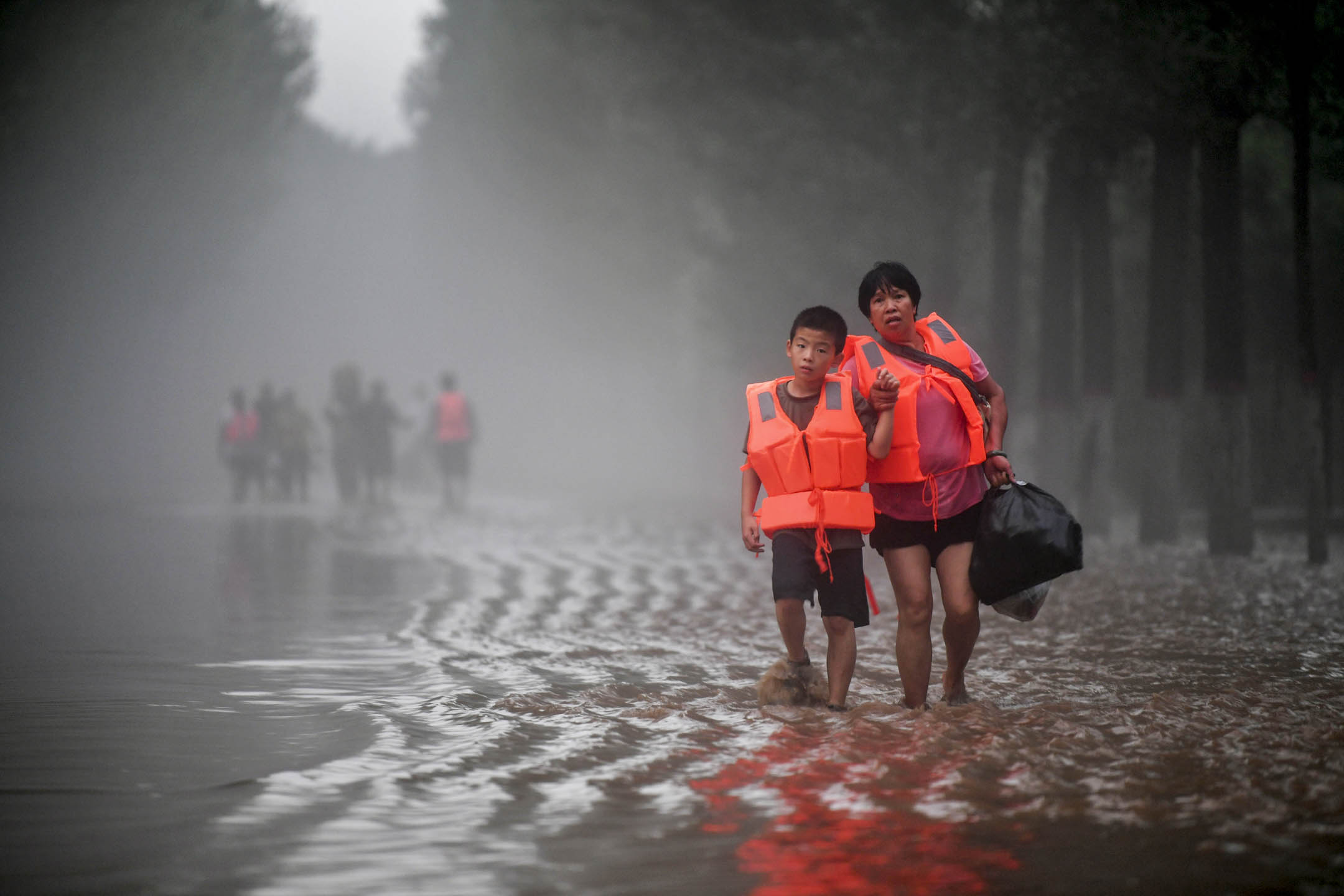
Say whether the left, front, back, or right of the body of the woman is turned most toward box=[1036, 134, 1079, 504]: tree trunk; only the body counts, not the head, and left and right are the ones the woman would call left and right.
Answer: back

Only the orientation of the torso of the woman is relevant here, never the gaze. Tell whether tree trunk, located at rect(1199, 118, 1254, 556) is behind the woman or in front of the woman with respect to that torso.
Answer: behind

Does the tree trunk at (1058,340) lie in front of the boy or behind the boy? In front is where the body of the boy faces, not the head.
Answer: behind

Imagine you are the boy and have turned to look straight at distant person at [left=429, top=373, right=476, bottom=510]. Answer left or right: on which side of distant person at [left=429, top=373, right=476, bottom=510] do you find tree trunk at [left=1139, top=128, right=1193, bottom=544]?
right

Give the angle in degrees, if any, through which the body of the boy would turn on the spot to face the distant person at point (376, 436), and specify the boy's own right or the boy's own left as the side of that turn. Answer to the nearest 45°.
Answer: approximately 180°

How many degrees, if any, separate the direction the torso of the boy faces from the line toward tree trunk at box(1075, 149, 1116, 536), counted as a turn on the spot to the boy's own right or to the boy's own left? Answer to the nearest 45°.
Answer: approximately 180°

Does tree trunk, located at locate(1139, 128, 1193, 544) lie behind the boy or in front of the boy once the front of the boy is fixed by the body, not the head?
behind

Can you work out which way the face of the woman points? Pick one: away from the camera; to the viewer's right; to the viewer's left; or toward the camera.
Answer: toward the camera

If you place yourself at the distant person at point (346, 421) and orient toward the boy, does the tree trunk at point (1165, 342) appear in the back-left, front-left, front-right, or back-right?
front-left

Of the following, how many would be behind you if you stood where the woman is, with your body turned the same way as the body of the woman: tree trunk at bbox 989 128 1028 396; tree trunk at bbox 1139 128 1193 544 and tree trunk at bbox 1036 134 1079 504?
3

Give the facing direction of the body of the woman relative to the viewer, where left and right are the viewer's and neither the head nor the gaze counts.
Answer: facing the viewer

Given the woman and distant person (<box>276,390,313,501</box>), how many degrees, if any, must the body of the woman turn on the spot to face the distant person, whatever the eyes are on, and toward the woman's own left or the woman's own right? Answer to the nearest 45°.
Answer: approximately 135° to the woman's own right

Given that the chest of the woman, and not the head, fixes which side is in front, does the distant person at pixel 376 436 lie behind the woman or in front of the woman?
behind

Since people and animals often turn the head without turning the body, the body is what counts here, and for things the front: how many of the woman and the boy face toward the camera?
2

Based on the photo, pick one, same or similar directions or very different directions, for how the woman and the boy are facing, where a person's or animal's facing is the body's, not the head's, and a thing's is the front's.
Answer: same or similar directions

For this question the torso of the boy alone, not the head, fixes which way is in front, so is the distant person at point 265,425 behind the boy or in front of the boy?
behind
